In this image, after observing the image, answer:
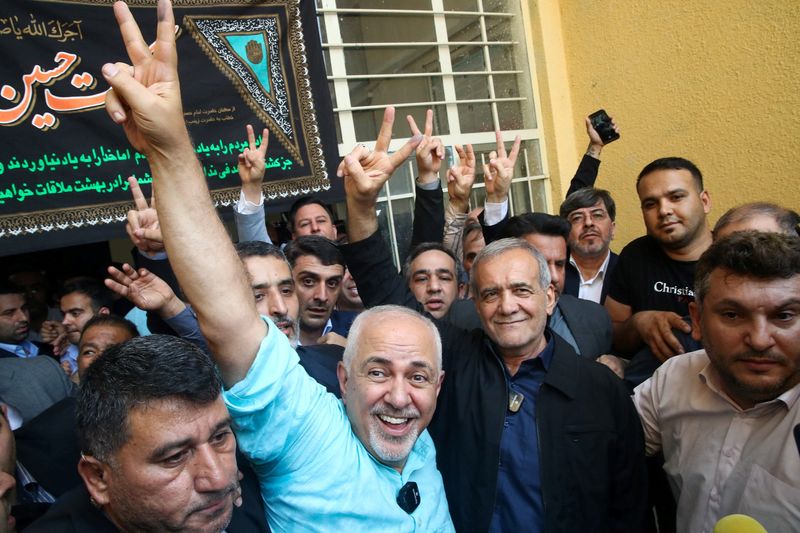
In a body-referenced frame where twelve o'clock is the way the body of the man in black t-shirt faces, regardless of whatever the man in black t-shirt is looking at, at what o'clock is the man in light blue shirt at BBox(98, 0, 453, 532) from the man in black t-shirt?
The man in light blue shirt is roughly at 1 o'clock from the man in black t-shirt.

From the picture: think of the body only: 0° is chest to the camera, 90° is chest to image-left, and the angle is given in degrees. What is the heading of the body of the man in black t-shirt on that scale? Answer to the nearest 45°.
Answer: approximately 0°

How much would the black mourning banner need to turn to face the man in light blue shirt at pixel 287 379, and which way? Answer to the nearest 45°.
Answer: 0° — it already faces them

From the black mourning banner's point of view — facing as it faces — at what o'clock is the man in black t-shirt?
The man in black t-shirt is roughly at 10 o'clock from the black mourning banner.

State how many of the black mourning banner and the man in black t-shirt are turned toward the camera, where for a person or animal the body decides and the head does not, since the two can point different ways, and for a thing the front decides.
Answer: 2

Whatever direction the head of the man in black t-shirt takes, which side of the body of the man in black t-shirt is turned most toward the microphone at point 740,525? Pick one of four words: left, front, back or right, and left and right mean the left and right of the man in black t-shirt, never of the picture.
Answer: front

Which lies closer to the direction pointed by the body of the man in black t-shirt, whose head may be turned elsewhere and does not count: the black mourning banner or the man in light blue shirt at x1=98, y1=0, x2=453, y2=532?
the man in light blue shirt

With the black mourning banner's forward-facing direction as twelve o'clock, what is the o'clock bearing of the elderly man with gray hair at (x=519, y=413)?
The elderly man with gray hair is roughly at 11 o'clock from the black mourning banner.

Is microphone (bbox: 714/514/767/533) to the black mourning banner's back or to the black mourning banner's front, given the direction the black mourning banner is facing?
to the front

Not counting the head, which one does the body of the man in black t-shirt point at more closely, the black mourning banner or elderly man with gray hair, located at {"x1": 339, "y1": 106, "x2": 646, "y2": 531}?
the elderly man with gray hair

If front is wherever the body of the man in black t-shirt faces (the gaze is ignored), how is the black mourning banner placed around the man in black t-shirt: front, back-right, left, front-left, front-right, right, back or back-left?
right
